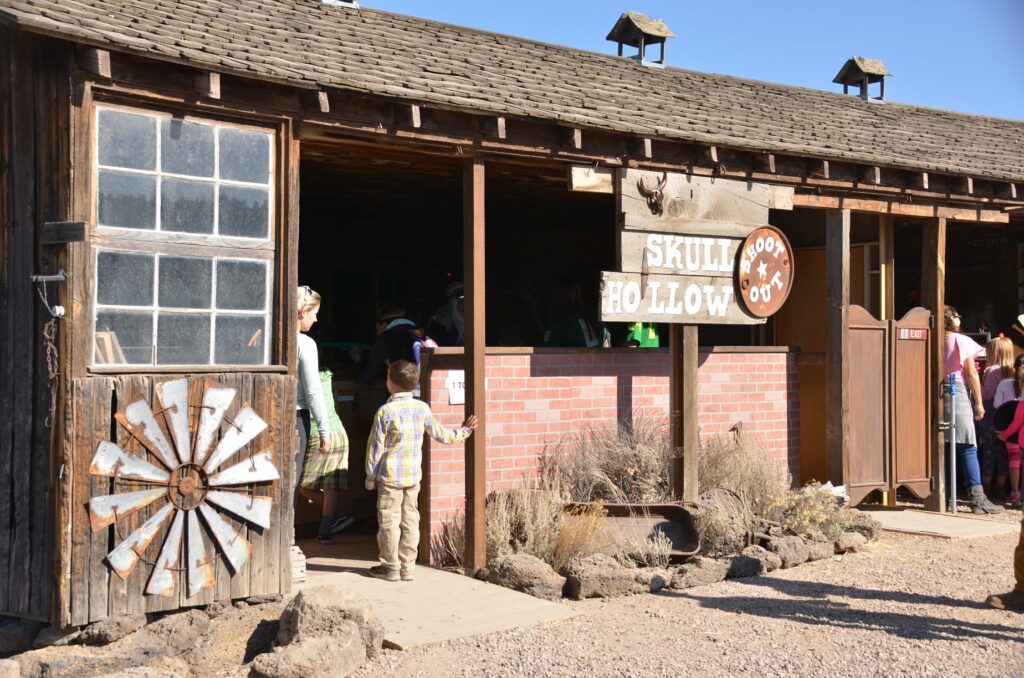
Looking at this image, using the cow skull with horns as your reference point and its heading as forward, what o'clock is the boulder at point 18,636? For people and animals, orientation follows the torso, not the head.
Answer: The boulder is roughly at 3 o'clock from the cow skull with horns.

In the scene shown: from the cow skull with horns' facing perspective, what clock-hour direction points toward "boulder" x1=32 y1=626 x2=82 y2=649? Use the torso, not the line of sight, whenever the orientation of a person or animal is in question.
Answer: The boulder is roughly at 3 o'clock from the cow skull with horns.

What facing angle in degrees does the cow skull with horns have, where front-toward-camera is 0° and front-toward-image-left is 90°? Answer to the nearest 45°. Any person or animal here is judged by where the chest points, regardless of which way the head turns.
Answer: approximately 315°

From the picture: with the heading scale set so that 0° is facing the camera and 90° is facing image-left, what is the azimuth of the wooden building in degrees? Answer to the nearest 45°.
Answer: approximately 315°
